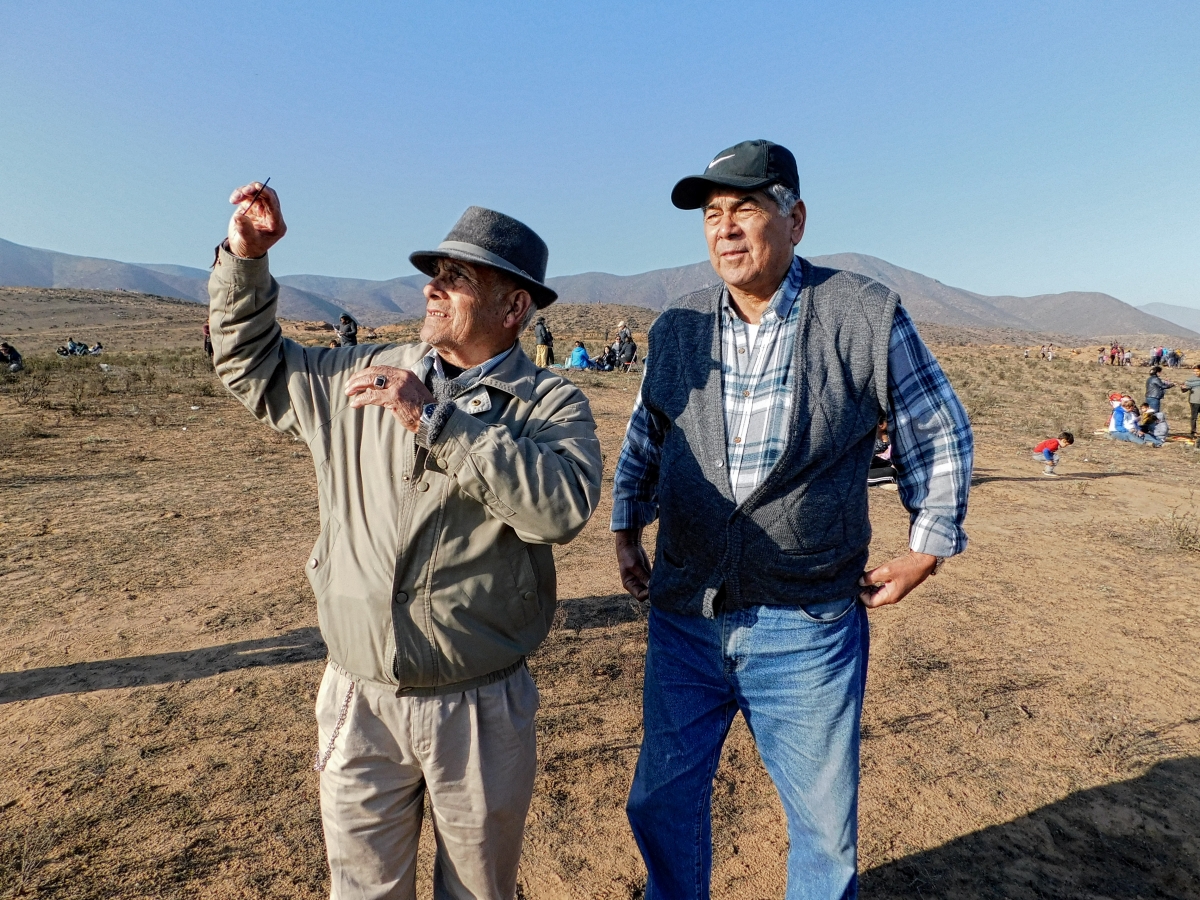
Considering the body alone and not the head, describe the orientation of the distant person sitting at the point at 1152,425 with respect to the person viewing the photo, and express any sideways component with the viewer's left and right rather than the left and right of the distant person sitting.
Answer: facing to the left of the viewer

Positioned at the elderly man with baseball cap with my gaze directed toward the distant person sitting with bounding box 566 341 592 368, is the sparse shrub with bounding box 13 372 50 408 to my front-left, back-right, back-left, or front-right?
front-left

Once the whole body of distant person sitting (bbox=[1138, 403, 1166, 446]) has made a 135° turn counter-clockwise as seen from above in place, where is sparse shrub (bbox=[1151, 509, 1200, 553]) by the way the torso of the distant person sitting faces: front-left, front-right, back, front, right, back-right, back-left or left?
front-right

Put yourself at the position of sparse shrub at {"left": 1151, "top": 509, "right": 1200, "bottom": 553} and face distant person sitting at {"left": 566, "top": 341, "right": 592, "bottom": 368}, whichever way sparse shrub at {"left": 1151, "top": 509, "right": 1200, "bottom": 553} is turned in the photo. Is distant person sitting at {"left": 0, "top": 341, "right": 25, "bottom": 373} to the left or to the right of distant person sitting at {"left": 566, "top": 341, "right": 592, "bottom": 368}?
left

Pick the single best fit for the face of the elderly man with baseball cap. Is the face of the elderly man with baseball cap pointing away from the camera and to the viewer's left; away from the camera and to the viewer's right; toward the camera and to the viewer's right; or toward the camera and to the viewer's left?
toward the camera and to the viewer's left

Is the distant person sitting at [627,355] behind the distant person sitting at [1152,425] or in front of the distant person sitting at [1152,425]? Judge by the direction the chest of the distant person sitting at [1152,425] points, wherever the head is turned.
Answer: in front

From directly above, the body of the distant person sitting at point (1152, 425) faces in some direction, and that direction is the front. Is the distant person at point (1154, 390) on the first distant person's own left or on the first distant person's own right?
on the first distant person's own right

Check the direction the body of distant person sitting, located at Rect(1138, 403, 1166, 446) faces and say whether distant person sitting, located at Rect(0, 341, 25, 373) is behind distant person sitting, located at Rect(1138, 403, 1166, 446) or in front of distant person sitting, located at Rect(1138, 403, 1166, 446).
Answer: in front

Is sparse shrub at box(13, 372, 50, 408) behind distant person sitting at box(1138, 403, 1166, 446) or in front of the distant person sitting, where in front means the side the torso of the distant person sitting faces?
in front
